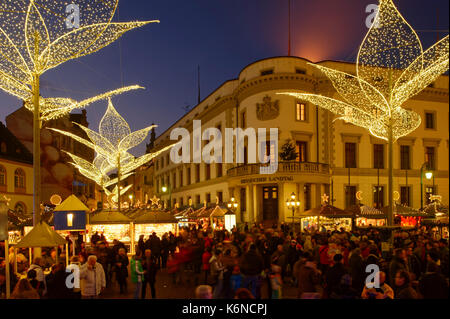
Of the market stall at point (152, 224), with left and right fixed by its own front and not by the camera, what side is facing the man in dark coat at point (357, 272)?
front

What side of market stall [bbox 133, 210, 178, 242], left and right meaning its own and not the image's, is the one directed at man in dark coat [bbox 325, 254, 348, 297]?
front

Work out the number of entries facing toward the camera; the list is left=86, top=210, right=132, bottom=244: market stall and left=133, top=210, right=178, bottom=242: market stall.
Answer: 2

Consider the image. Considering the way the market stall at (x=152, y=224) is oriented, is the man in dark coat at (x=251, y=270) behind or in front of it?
in front

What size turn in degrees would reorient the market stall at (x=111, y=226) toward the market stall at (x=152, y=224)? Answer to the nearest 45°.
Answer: approximately 90° to its left

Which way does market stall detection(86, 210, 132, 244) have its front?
toward the camera

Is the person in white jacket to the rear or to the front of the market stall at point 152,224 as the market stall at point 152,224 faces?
to the front

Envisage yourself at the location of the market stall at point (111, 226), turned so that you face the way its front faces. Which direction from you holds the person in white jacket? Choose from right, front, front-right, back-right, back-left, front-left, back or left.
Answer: front

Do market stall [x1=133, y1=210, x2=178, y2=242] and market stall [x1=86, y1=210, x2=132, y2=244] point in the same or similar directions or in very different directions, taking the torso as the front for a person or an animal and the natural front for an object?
same or similar directions

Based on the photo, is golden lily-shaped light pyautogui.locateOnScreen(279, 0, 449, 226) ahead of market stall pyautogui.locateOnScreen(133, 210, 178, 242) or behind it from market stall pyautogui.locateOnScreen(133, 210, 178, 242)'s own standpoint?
ahead

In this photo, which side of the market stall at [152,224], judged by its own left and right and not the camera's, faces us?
front
